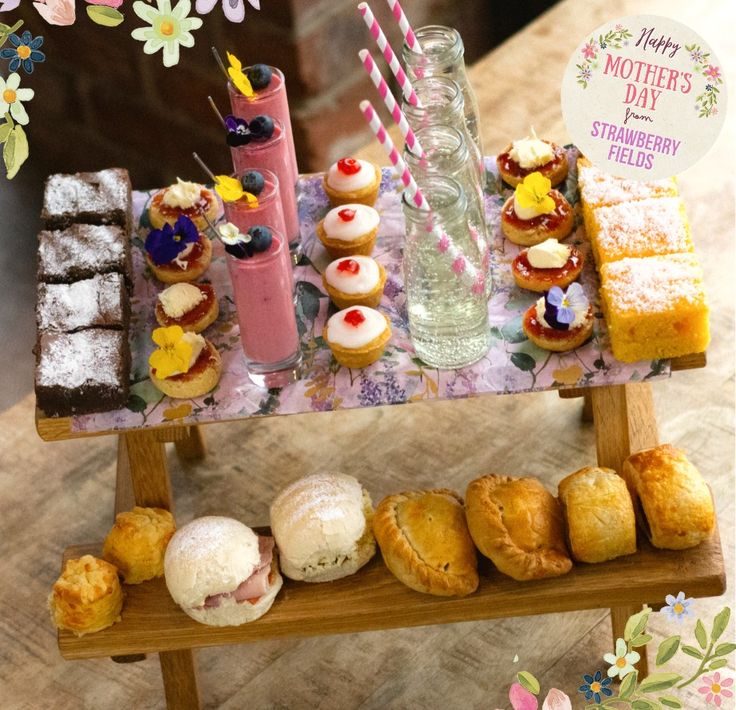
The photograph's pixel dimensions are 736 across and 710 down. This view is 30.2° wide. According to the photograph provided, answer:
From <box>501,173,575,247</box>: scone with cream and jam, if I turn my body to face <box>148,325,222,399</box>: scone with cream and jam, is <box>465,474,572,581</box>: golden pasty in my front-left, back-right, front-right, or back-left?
front-left
